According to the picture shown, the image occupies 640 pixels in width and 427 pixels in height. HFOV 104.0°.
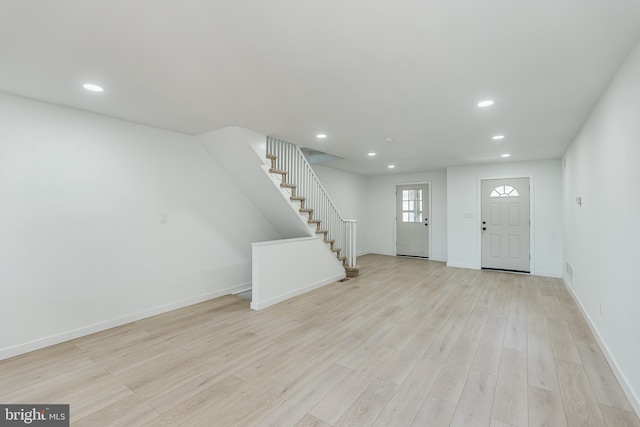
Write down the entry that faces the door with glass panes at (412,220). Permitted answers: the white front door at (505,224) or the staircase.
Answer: the staircase

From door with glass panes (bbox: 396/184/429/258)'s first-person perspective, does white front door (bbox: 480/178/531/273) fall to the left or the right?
on its left

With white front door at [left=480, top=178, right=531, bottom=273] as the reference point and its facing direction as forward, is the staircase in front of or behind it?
in front

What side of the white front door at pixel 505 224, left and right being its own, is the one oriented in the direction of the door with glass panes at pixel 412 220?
right

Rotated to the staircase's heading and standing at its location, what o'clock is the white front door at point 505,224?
The white front door is roughly at 1 o'clock from the staircase.

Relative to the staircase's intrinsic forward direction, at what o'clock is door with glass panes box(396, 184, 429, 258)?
The door with glass panes is roughly at 12 o'clock from the staircase.

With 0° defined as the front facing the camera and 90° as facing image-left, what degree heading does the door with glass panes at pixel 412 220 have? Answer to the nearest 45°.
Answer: approximately 0°

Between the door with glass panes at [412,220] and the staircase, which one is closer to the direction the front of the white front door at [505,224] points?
the staircase

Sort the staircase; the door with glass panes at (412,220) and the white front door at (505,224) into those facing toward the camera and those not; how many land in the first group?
2

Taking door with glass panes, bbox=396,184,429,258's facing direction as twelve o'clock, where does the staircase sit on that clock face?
The staircase is roughly at 1 o'clock from the door with glass panes.

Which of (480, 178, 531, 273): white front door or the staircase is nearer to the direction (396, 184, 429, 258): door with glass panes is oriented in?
the staircase

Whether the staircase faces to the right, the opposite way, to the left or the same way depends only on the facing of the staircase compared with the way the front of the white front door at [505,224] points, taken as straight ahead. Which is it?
the opposite way

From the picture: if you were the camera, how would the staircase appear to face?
facing away from the viewer and to the right of the viewer
